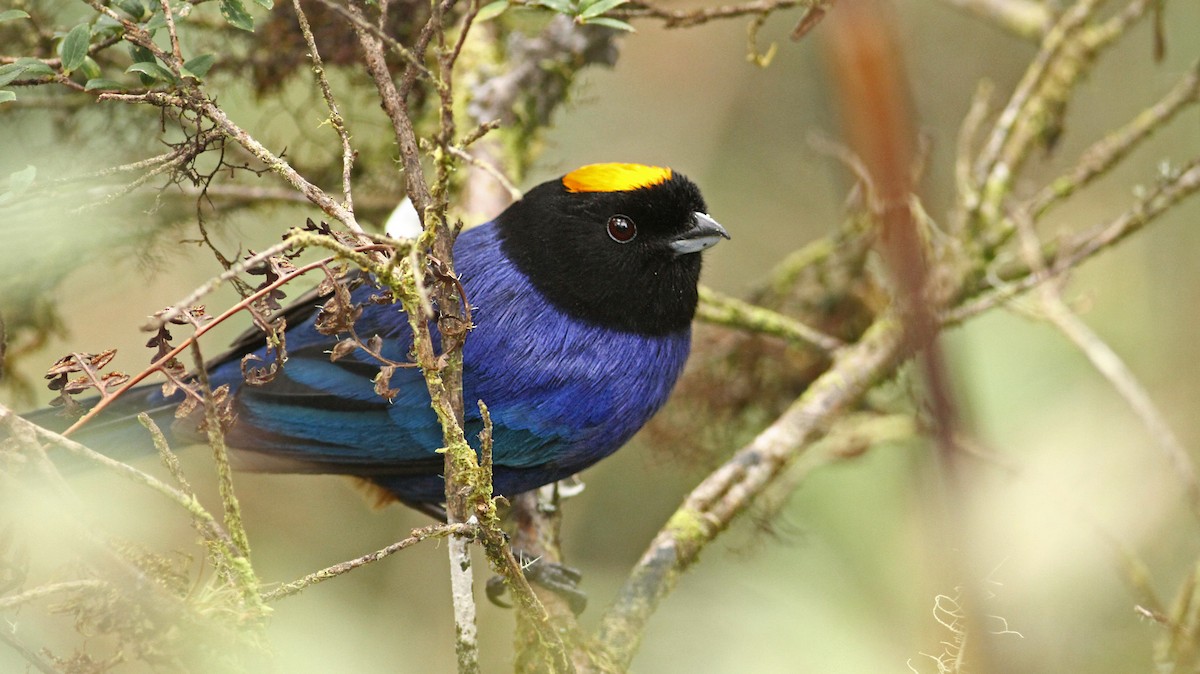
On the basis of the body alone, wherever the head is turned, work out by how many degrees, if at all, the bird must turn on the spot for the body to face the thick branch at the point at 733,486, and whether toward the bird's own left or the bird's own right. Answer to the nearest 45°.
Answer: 0° — it already faces it

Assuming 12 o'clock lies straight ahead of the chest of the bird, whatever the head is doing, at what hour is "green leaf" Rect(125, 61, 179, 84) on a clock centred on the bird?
The green leaf is roughly at 5 o'clock from the bird.

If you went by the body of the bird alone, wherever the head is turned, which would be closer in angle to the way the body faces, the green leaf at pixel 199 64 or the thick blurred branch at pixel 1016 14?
the thick blurred branch

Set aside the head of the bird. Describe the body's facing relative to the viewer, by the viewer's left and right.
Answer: facing to the right of the viewer

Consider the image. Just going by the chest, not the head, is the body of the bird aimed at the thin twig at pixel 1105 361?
yes

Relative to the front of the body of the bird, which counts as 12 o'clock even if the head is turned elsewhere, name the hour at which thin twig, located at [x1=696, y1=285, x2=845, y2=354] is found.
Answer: The thin twig is roughly at 11 o'clock from the bird.

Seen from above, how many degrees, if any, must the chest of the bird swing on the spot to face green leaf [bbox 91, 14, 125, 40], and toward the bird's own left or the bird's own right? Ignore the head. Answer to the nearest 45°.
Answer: approximately 135° to the bird's own right

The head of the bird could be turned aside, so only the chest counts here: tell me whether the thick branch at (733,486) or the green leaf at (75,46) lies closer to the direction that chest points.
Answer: the thick branch
